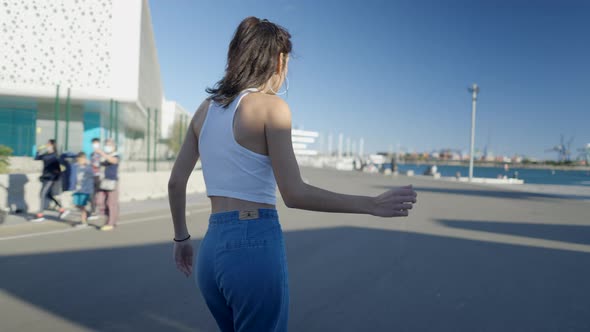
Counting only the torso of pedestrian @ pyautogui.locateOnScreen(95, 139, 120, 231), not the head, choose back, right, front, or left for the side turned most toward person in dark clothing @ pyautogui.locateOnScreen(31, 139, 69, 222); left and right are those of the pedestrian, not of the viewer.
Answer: right

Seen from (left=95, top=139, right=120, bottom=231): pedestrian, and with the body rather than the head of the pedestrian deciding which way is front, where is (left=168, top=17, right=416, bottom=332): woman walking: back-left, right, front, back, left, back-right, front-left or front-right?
front-left

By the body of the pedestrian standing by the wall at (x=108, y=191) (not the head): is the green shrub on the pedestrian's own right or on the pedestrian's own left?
on the pedestrian's own right

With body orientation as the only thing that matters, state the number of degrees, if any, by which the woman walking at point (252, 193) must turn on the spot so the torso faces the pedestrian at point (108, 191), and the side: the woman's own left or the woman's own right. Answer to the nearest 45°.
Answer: approximately 90° to the woman's own left

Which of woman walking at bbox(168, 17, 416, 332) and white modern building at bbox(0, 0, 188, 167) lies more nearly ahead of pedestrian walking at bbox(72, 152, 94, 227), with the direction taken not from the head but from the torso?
the woman walking

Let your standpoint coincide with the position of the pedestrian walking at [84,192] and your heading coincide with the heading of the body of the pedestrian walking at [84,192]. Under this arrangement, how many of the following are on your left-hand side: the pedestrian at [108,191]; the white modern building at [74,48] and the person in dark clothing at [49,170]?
1

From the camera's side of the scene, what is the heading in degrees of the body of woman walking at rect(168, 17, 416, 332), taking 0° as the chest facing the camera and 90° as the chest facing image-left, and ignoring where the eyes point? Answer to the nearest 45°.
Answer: approximately 225°

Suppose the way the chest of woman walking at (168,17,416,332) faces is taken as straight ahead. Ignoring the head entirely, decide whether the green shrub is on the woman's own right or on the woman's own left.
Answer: on the woman's own left

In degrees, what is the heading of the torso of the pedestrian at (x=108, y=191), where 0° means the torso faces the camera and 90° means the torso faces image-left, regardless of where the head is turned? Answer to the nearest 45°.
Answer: approximately 45°

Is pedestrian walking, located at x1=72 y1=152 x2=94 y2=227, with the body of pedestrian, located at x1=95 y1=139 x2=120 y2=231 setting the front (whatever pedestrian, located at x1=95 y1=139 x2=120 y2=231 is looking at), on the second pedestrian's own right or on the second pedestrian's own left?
on the second pedestrian's own right

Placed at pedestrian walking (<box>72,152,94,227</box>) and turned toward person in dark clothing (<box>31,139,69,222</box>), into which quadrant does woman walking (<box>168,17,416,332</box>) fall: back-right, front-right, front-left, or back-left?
back-left
